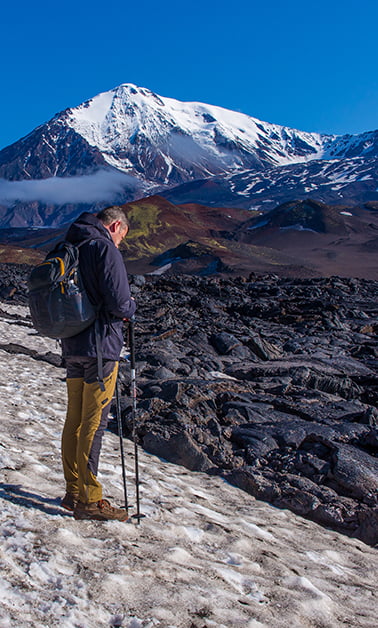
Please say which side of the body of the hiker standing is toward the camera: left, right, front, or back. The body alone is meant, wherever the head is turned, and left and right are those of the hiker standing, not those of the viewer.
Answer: right
